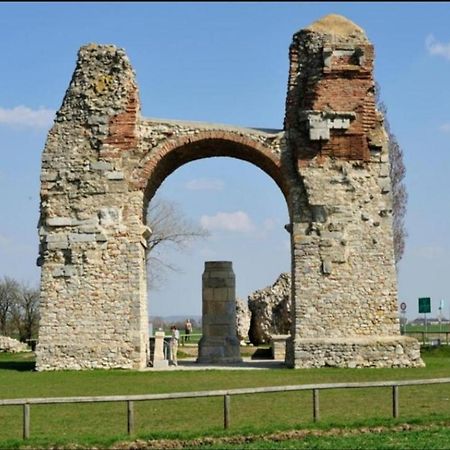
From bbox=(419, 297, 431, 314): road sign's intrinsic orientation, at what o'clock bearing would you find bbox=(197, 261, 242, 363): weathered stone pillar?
The weathered stone pillar is roughly at 1 o'clock from the road sign.

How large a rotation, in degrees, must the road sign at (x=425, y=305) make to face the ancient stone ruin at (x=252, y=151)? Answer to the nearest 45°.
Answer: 0° — it already faces it

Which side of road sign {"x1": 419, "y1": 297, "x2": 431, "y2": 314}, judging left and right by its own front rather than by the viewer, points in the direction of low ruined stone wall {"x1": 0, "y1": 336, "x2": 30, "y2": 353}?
right

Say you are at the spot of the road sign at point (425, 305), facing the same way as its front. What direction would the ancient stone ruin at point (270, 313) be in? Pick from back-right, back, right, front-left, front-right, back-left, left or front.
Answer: right

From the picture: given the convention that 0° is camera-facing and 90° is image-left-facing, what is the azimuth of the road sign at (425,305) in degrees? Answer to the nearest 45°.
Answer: approximately 0°

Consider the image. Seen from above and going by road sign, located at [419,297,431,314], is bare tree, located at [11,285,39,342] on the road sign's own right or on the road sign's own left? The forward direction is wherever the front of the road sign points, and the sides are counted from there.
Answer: on the road sign's own right

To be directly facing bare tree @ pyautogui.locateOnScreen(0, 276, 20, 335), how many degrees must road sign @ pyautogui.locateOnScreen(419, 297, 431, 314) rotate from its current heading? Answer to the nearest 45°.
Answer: approximately 135° to its right

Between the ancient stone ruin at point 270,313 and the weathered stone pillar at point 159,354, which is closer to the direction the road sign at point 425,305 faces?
the weathered stone pillar

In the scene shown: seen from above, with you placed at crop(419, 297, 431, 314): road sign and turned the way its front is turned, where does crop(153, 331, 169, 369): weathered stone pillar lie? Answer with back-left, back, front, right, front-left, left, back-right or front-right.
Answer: front-right
